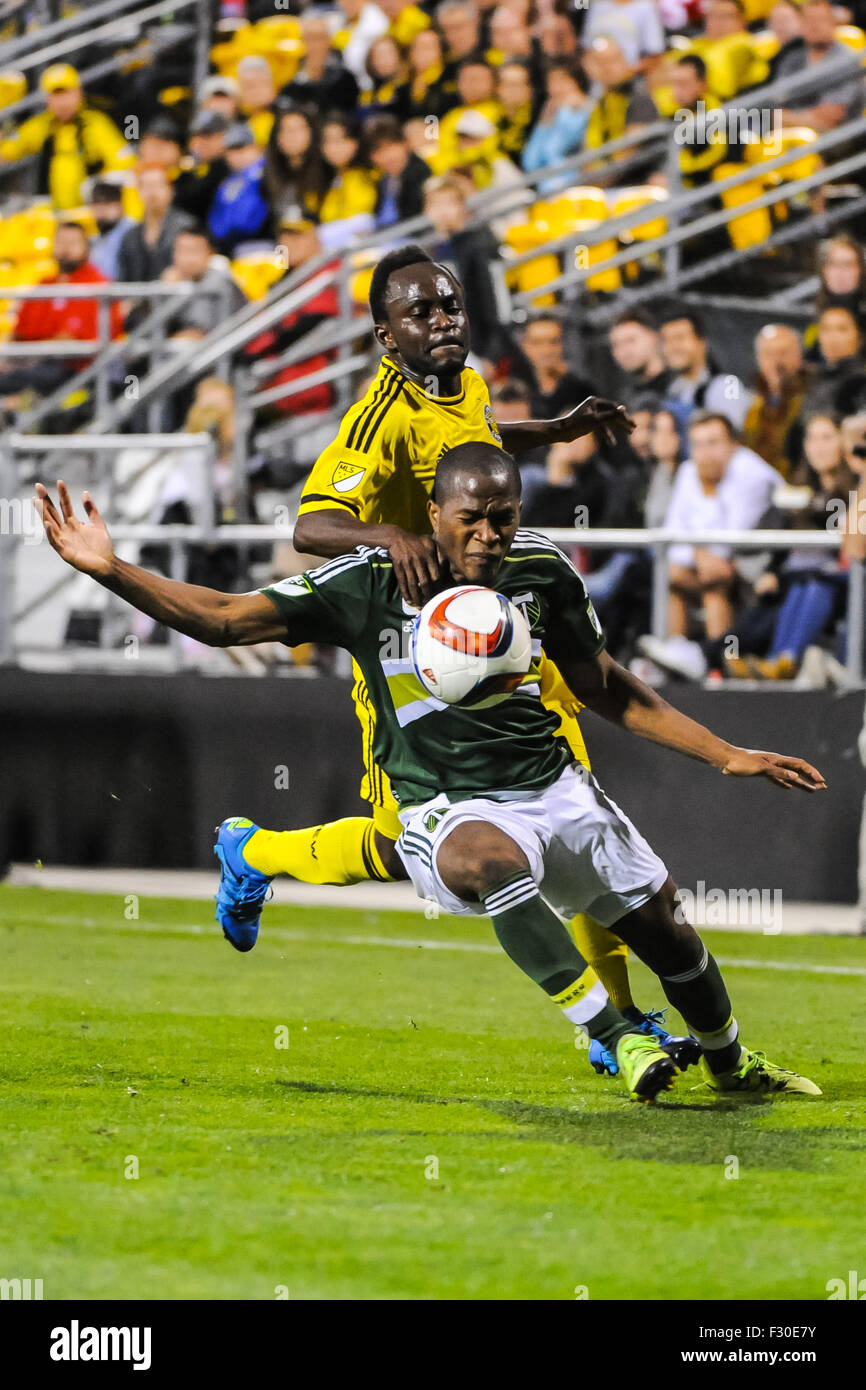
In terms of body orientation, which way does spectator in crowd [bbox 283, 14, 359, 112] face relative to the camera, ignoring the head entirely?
toward the camera

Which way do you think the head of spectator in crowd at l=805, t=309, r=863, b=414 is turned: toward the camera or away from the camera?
toward the camera

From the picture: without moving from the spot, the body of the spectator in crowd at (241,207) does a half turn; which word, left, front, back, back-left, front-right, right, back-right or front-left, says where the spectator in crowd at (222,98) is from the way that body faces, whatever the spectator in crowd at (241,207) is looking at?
front-left

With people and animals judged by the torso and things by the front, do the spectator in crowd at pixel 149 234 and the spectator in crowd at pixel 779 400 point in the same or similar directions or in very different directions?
same or similar directions

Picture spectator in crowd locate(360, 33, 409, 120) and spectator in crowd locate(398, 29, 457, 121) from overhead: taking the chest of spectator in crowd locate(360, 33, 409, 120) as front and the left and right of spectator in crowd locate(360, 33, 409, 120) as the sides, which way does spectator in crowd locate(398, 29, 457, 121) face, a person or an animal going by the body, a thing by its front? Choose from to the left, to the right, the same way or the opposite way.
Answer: the same way

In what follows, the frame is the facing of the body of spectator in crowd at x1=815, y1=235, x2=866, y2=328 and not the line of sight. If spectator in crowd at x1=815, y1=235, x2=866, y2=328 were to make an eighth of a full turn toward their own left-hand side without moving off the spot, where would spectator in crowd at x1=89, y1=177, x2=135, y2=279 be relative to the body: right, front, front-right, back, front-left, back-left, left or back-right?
back

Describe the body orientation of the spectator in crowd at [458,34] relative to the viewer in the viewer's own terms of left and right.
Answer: facing the viewer

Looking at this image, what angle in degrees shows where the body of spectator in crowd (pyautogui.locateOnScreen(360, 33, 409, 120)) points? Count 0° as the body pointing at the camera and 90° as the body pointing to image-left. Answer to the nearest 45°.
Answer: approximately 0°

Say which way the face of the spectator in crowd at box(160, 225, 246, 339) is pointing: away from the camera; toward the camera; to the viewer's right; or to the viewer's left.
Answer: toward the camera

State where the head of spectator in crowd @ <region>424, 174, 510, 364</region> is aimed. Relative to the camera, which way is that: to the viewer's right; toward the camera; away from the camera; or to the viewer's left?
toward the camera

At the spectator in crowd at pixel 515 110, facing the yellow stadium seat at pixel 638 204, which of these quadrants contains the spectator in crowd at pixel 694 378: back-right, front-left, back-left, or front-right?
front-right

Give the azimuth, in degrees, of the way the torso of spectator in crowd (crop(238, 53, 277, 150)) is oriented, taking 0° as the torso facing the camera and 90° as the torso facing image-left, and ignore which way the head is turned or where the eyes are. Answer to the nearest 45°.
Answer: approximately 0°

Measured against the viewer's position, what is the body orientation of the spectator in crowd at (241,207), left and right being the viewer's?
facing the viewer and to the left of the viewer

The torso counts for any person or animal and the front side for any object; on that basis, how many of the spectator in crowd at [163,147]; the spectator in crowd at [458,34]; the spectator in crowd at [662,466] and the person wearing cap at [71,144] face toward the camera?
4

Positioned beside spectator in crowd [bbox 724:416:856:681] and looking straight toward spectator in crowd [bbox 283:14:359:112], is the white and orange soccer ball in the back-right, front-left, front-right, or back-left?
back-left

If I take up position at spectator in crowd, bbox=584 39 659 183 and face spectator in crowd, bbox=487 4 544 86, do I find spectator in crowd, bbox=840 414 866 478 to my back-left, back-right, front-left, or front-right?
back-left

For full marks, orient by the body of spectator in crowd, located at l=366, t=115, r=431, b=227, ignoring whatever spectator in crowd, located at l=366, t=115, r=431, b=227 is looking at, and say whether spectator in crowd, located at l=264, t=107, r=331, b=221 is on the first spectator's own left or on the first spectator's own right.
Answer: on the first spectator's own right

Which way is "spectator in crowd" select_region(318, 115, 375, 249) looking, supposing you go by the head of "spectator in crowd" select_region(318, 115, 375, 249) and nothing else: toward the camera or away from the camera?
toward the camera

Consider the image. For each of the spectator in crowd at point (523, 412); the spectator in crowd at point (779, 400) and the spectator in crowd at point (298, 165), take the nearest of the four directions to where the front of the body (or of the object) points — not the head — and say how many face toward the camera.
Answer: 3
